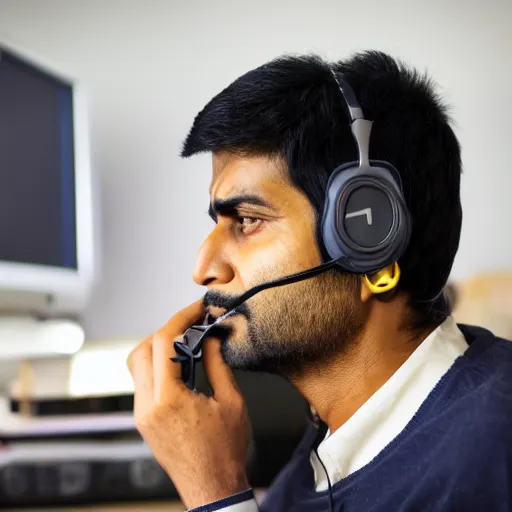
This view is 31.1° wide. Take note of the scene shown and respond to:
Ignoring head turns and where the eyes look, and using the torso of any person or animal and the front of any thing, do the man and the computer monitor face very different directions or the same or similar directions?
very different directions

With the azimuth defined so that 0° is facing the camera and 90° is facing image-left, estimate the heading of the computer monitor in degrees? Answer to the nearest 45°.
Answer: approximately 315°

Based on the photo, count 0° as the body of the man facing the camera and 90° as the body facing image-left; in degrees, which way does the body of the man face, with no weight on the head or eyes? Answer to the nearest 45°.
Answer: approximately 90°

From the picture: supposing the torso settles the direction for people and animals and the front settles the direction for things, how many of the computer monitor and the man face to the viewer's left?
1

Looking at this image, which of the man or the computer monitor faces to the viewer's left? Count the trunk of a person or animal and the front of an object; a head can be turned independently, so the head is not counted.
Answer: the man

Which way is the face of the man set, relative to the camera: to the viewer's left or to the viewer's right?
to the viewer's left
